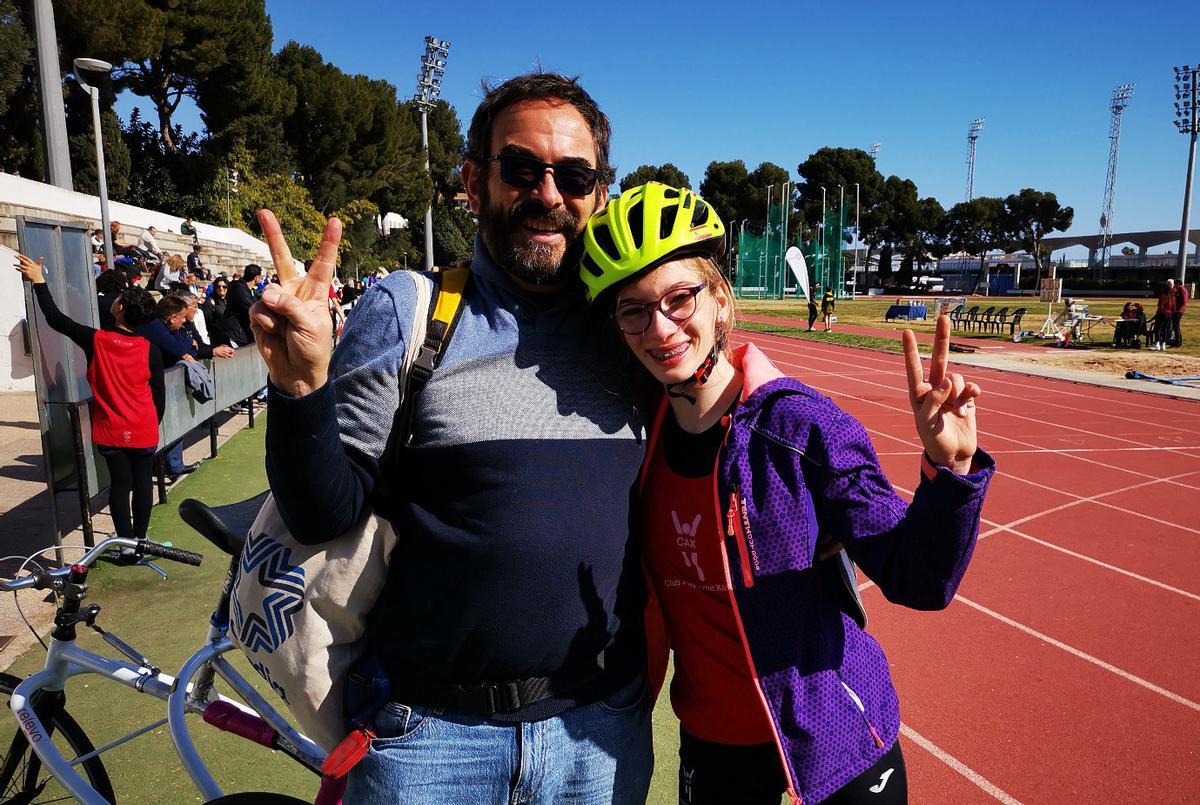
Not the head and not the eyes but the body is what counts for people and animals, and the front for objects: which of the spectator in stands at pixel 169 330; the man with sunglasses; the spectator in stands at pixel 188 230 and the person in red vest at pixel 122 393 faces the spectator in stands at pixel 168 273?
the person in red vest

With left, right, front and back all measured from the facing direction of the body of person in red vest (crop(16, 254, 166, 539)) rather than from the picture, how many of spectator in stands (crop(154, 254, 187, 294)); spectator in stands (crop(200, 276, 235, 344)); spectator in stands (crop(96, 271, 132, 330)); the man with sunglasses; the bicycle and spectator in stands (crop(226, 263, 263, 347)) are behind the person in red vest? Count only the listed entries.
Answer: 2

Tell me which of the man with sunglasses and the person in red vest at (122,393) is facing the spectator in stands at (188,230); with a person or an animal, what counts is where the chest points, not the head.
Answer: the person in red vest

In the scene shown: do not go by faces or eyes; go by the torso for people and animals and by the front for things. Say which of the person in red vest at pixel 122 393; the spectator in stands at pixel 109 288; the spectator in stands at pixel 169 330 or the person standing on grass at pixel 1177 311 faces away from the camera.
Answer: the person in red vest

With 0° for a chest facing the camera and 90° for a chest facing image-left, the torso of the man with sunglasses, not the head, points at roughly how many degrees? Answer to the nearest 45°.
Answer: approximately 0°

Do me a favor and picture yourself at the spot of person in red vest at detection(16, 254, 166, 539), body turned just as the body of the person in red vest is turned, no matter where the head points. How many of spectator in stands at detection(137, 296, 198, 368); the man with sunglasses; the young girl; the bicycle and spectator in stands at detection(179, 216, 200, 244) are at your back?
3

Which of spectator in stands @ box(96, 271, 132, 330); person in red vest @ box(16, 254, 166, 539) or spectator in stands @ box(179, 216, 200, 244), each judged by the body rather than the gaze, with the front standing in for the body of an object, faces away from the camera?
the person in red vest

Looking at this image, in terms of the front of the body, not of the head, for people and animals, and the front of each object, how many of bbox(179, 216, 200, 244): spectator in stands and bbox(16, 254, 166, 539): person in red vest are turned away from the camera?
1

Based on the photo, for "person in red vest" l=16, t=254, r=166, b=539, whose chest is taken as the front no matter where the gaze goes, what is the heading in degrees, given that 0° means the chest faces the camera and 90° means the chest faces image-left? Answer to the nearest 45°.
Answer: approximately 180°

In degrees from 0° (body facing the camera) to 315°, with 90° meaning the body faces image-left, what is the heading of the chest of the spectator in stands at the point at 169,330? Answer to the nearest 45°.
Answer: approximately 270°
